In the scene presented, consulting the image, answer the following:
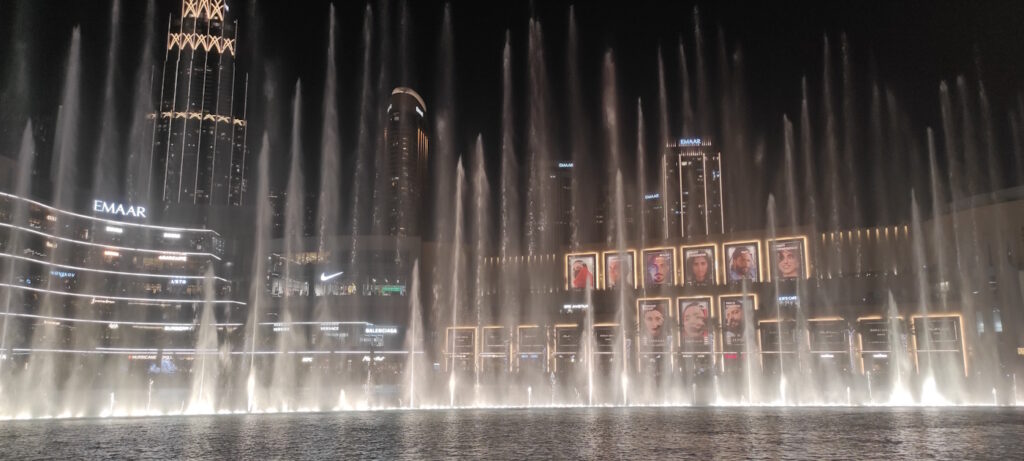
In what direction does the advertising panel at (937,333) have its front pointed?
toward the camera
